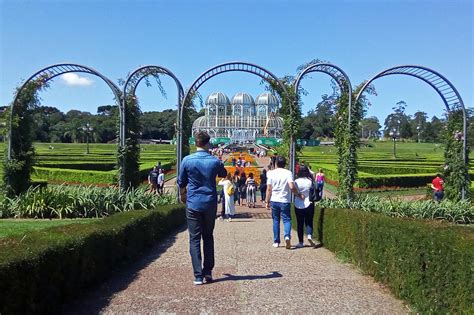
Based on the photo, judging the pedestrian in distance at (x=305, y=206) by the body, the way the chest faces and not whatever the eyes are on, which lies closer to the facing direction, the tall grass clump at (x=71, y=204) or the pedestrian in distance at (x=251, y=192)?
the pedestrian in distance

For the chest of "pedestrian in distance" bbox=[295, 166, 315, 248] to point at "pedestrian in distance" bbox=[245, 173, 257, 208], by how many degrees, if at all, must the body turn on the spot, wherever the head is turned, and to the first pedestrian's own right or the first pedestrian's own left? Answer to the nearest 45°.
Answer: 0° — they already face them

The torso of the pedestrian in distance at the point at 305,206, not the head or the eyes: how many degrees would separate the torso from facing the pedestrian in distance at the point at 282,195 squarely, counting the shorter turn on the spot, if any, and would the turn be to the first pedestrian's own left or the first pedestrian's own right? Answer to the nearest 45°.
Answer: approximately 135° to the first pedestrian's own left

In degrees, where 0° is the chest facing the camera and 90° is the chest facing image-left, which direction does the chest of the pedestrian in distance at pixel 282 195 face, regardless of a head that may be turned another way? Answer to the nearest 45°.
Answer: approximately 180°

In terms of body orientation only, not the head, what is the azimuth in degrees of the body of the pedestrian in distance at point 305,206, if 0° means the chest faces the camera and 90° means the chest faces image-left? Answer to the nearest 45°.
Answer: approximately 180°

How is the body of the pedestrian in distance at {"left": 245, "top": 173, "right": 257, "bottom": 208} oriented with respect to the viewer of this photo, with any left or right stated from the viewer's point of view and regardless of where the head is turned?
facing away from the viewer
